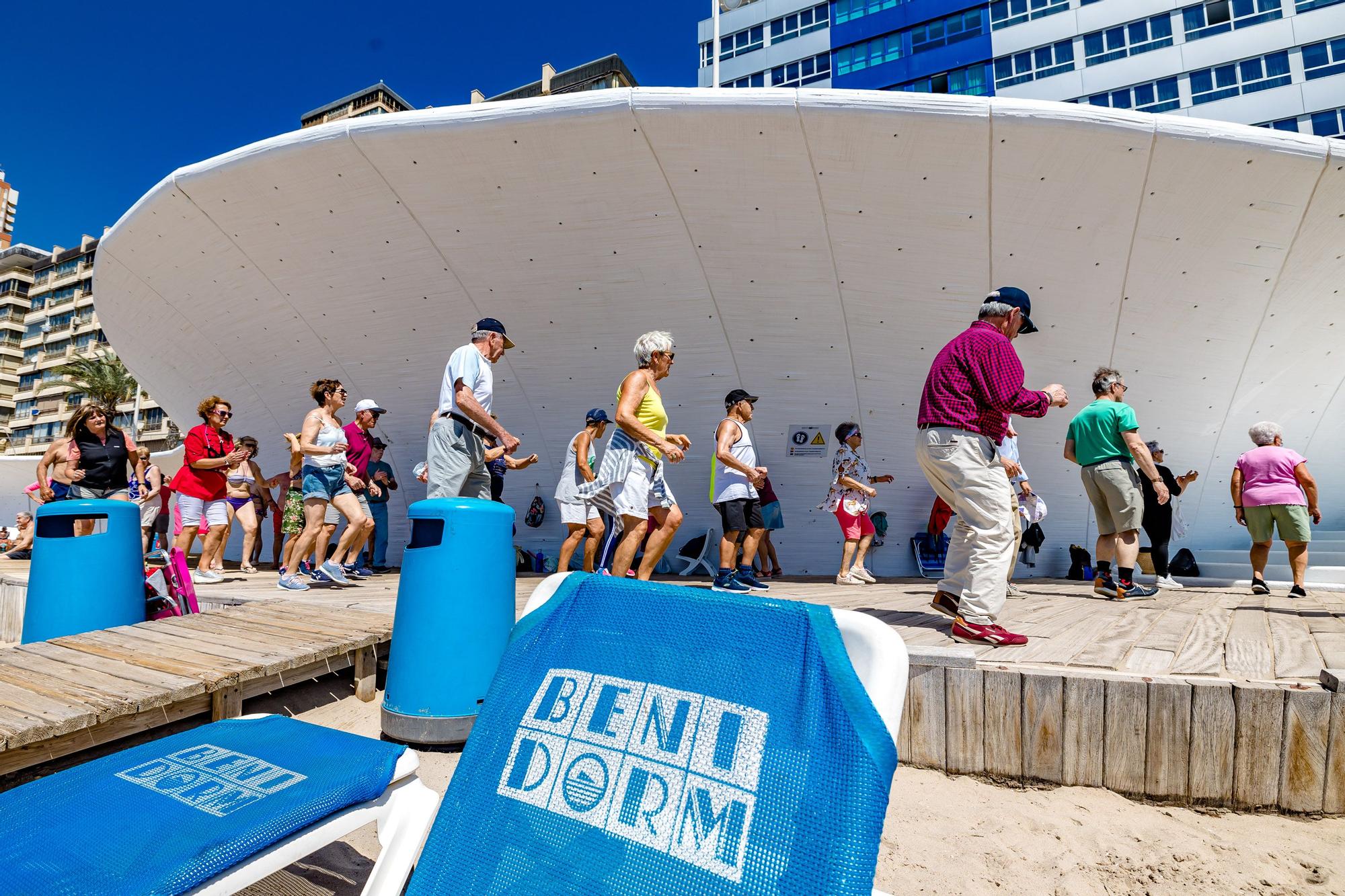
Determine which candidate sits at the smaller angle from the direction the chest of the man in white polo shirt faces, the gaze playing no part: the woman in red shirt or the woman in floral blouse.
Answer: the woman in floral blouse

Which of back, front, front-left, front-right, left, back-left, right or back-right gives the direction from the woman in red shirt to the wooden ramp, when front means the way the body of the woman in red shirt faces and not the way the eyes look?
front-right

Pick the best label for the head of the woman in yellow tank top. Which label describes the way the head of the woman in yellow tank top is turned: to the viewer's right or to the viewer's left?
to the viewer's right

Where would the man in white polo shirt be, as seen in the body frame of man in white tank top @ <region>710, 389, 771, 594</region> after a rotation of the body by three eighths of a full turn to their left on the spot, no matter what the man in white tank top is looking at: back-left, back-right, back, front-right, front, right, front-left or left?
left

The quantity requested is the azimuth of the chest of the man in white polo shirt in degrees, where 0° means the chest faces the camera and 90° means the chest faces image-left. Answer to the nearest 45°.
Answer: approximately 270°

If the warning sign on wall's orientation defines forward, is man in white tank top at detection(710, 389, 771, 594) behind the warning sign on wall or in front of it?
in front

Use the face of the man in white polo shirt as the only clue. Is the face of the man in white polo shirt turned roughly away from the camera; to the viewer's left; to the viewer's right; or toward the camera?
to the viewer's right
